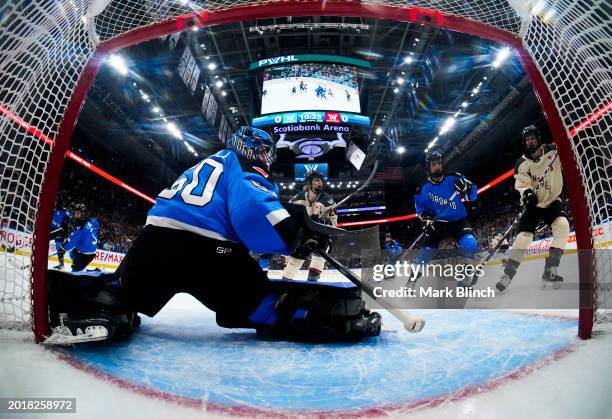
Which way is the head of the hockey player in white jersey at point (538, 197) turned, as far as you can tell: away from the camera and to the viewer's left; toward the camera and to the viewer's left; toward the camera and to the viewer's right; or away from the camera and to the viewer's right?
toward the camera and to the viewer's left

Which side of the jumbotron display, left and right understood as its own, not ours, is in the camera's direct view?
front

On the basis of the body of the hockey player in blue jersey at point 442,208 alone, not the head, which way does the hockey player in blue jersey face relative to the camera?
toward the camera

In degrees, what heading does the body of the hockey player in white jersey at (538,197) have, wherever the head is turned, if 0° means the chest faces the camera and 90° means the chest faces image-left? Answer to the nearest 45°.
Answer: approximately 0°

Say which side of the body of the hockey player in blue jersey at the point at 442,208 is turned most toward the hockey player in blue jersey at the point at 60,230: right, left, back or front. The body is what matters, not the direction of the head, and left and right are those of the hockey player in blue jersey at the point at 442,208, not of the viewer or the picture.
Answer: right

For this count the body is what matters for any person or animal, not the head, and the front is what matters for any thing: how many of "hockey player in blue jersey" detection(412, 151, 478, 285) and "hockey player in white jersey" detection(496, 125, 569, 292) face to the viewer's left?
0
